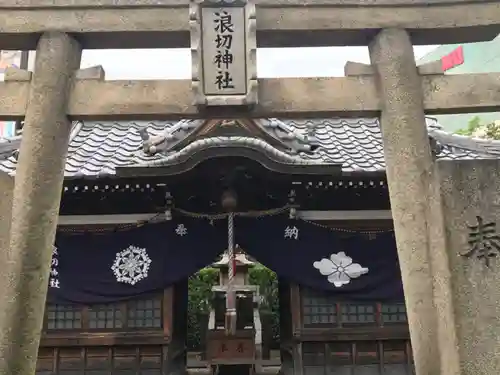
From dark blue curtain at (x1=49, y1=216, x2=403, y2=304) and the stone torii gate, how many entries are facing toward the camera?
2

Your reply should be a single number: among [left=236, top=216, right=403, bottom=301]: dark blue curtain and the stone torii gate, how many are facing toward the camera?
2

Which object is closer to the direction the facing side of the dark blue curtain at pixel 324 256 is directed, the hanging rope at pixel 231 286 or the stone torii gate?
the stone torii gate

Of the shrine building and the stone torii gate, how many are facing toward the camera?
2

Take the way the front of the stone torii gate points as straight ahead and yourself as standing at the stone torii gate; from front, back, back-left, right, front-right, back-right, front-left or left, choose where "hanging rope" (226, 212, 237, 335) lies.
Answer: back

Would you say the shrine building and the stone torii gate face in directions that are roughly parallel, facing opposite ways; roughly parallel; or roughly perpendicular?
roughly parallel

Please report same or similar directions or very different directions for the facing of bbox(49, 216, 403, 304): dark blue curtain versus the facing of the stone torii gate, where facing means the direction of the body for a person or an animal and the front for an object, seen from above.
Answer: same or similar directions

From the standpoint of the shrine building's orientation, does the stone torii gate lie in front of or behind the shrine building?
in front

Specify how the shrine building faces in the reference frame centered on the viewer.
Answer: facing the viewer

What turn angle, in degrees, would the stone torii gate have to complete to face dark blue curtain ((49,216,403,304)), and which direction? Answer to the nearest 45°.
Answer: approximately 180°

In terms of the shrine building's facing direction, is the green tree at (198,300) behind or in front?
behind

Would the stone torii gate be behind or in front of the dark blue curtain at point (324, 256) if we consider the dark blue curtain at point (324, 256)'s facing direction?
in front

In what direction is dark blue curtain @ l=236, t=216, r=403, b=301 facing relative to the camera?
toward the camera

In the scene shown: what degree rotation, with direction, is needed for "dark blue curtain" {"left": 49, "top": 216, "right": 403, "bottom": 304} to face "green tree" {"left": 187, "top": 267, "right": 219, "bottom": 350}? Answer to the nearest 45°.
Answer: approximately 180°
